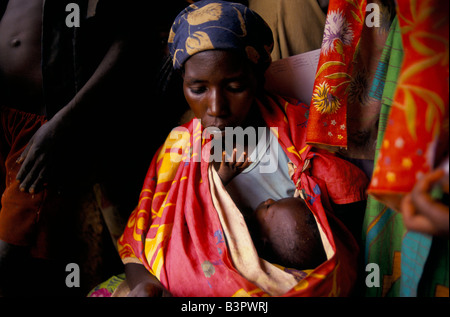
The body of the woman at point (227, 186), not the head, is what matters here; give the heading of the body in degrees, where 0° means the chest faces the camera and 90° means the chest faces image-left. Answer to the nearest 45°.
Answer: approximately 0°
